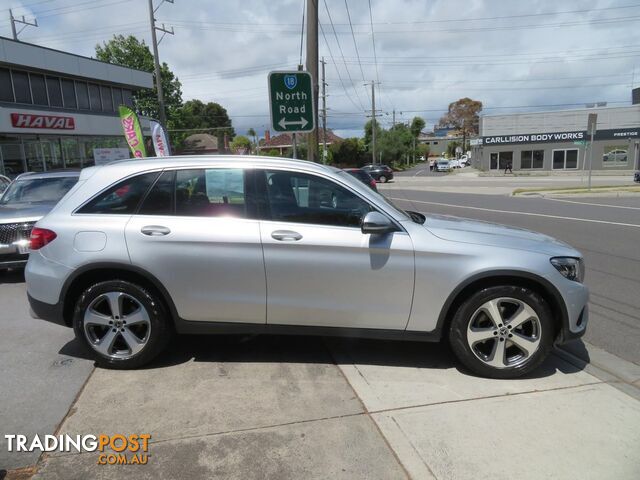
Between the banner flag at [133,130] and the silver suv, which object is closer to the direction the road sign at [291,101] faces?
the silver suv

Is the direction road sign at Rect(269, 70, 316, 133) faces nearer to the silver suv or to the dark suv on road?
the silver suv

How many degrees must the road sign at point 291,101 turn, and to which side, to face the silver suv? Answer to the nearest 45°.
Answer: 0° — it already faces it

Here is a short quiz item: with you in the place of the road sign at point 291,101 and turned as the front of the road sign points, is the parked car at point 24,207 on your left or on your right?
on your right

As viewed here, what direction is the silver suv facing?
to the viewer's right

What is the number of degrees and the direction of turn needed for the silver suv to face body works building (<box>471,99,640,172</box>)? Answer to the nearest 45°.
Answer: approximately 45° to its left

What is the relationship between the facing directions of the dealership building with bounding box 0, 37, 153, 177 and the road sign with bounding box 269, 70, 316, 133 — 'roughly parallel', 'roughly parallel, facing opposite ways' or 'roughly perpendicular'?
roughly perpendicular

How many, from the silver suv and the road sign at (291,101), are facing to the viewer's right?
1

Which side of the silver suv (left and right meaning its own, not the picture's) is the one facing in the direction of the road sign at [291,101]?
left

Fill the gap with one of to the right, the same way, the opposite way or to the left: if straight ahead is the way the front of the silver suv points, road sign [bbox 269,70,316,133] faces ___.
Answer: to the right
